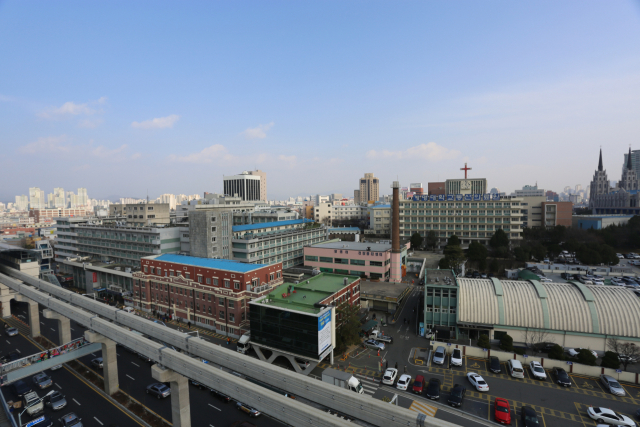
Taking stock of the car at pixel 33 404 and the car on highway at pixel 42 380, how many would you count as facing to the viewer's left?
0

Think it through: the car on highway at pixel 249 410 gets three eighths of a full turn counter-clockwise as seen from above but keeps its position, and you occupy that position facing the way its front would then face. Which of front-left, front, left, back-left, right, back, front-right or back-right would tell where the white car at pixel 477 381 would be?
left

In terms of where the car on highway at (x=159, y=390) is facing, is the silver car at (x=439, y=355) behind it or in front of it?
behind

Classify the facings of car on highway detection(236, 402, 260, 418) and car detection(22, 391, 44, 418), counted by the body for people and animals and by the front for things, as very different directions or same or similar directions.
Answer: very different directions

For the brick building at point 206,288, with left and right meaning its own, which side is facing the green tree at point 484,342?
left

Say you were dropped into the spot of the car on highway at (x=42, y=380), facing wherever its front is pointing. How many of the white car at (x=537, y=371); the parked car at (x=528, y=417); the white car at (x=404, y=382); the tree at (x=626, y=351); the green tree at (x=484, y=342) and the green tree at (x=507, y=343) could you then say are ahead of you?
6

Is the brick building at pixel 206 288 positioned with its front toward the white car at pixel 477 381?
no

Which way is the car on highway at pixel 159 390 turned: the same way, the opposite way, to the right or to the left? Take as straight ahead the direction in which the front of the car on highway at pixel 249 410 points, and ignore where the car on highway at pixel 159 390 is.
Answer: the same way

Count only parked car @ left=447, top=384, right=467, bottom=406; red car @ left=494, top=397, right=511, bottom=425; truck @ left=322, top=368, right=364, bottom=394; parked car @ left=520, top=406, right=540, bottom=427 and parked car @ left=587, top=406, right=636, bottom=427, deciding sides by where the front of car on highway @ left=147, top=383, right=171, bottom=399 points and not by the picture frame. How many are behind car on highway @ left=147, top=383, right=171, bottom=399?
5

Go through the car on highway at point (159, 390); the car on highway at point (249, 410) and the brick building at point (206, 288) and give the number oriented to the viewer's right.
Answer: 0

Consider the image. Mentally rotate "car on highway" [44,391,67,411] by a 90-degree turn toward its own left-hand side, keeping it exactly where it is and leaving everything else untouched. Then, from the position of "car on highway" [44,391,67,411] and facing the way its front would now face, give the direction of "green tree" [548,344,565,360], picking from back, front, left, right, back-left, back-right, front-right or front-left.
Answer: right

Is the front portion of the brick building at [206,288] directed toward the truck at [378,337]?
no

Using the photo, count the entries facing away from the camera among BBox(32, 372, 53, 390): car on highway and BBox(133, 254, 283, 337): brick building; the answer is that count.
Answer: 0

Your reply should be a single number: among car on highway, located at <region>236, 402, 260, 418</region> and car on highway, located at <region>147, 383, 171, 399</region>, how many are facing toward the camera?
0

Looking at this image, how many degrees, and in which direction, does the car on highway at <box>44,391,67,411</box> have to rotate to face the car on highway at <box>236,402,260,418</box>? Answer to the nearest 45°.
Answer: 0° — it already faces it

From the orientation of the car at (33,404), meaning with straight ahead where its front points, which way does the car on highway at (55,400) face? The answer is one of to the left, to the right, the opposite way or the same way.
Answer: the same way

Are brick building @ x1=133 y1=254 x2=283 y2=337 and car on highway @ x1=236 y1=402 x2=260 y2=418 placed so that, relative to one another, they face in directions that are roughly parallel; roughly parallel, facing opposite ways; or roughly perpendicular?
roughly perpendicular

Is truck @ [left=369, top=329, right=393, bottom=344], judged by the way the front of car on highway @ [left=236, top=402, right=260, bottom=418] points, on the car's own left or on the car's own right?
on the car's own right

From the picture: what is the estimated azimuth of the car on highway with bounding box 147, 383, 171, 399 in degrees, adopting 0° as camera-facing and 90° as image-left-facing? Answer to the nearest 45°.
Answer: approximately 135°

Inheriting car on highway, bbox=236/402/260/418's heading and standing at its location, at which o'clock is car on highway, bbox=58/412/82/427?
car on highway, bbox=58/412/82/427 is roughly at 11 o'clock from car on highway, bbox=236/402/260/418.

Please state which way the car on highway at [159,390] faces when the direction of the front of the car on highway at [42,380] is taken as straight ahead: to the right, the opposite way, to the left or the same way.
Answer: the opposite way
